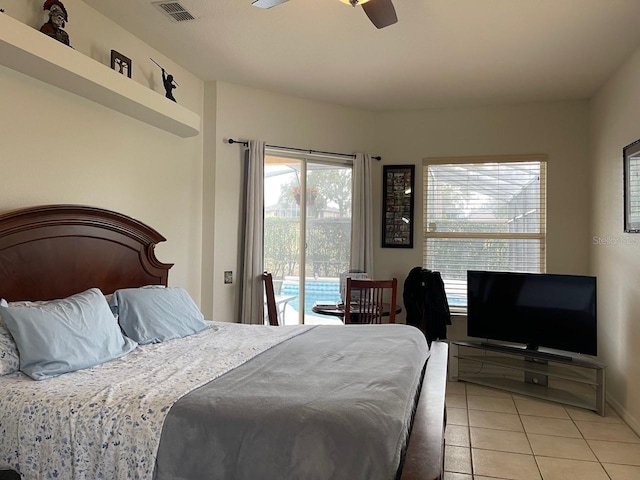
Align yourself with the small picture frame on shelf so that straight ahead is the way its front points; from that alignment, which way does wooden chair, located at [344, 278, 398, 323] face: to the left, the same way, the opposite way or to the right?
to the left

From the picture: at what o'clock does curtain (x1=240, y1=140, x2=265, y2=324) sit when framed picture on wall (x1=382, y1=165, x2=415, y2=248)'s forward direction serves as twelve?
The curtain is roughly at 2 o'clock from the framed picture on wall.

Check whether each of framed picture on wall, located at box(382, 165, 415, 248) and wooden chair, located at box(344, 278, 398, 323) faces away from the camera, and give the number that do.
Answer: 1

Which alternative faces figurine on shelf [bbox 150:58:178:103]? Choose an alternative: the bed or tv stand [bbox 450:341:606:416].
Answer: the tv stand

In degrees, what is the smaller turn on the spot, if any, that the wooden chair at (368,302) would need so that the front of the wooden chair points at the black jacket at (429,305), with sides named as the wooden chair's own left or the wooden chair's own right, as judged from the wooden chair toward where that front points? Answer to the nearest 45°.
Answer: approximately 45° to the wooden chair's own right

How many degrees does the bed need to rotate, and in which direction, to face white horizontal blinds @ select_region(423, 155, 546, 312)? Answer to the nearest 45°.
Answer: approximately 90° to its left

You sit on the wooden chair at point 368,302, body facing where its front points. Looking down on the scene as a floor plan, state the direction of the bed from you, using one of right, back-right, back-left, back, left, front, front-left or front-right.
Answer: back

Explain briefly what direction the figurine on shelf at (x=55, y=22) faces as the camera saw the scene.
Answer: facing the viewer and to the right of the viewer

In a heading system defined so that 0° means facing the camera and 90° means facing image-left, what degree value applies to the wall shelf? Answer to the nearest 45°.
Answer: approximately 315°

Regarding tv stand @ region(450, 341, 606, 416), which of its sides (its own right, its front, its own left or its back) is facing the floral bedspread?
front

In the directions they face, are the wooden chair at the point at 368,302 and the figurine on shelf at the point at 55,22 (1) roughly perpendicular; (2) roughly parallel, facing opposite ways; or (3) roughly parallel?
roughly perpendicular

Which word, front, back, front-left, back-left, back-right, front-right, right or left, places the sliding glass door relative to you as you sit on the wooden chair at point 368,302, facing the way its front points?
front-left

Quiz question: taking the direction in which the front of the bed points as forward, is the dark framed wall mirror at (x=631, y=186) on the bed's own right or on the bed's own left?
on the bed's own left

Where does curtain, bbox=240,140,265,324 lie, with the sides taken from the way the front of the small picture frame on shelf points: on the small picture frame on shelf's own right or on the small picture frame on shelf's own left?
on the small picture frame on shelf's own left

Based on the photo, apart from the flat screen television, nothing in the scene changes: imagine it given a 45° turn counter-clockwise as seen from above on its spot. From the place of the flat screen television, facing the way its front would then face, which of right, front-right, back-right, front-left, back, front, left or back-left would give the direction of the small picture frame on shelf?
front-right

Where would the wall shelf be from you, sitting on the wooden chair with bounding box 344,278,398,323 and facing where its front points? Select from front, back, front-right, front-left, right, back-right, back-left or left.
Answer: back-left

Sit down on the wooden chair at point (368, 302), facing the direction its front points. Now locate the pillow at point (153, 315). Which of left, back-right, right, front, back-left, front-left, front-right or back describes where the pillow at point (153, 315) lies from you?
back-left

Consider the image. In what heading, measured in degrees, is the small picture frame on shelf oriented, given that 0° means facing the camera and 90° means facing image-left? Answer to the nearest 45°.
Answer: approximately 315°

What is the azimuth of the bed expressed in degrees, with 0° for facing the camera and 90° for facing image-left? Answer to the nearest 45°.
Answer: approximately 315°

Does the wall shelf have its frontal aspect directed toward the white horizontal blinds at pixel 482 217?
no
